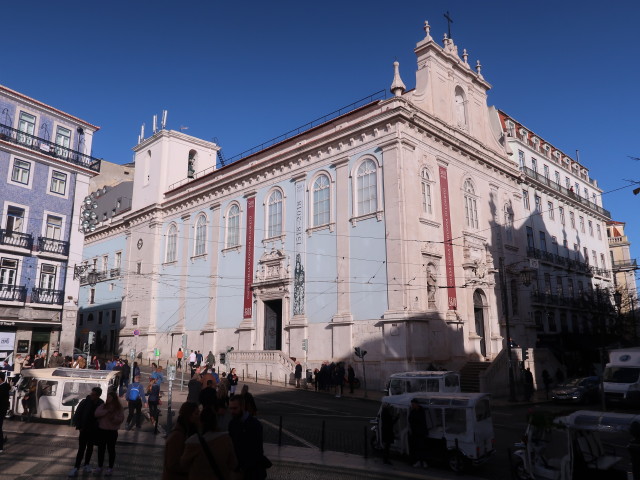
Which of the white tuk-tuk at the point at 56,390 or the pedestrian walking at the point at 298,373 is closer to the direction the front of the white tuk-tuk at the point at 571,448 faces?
the white tuk-tuk

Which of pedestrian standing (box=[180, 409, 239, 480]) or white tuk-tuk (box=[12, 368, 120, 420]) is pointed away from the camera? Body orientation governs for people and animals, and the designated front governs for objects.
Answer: the pedestrian standing

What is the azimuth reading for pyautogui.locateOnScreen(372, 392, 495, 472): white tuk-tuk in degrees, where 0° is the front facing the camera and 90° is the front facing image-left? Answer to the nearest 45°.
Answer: approximately 135°

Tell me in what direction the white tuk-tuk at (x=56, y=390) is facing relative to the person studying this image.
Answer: facing to the left of the viewer

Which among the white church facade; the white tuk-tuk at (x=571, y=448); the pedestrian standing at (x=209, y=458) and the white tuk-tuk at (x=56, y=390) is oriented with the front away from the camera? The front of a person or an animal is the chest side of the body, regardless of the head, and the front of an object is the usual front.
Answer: the pedestrian standing

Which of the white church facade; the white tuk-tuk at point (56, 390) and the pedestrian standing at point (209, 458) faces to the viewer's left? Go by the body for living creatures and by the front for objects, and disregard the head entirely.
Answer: the white tuk-tuk

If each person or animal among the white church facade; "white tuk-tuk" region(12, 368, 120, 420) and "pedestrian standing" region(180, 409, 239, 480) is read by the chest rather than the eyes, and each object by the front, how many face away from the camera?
1

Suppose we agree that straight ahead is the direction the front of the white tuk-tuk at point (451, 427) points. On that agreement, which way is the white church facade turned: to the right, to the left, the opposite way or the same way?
the opposite way

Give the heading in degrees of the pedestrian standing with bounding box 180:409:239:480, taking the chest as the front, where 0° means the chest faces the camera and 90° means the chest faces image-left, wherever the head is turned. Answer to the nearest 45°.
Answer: approximately 180°

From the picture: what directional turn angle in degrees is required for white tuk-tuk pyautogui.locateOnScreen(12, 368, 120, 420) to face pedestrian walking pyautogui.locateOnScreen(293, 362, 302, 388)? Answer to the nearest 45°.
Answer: approximately 135° to its right
